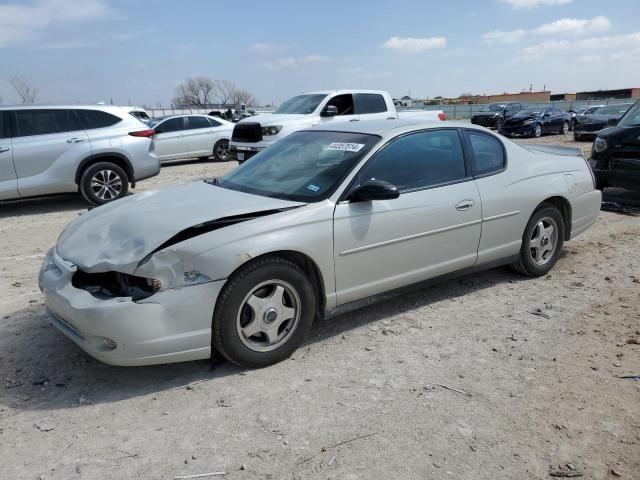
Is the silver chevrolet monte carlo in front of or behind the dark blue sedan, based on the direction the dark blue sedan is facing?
in front

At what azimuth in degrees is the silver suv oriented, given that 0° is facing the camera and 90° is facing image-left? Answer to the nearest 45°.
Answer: approximately 90°

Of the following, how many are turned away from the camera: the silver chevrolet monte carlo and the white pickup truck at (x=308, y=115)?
0

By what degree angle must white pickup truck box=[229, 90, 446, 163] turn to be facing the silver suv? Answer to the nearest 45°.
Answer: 0° — it already faces it

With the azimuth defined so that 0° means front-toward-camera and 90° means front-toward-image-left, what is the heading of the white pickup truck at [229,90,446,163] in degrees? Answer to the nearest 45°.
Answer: approximately 45°

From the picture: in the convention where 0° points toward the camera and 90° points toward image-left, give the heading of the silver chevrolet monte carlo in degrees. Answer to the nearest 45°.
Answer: approximately 45°

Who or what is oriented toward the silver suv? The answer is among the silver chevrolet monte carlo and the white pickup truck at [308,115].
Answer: the white pickup truck

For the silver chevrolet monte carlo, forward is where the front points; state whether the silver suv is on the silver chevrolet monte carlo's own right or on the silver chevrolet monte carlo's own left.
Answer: on the silver chevrolet monte carlo's own right

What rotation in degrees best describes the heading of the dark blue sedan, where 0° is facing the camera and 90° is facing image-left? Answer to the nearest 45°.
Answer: approximately 45°

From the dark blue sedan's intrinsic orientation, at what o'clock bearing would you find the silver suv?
The silver suv is roughly at 11 o'clock from the dark blue sedan.

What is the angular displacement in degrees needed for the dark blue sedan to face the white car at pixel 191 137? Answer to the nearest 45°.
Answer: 0° — it already faces it
